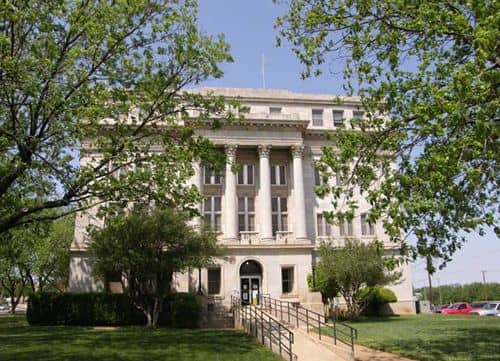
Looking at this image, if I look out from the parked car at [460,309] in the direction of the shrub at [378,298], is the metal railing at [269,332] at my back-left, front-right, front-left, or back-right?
front-left

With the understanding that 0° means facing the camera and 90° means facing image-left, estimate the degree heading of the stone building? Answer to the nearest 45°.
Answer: approximately 0°

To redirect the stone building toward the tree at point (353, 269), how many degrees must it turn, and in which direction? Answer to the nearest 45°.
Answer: approximately 45° to its left

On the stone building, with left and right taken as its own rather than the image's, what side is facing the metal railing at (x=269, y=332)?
front

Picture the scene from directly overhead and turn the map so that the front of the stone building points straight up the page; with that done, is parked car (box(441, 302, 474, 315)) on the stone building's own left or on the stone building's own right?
on the stone building's own left

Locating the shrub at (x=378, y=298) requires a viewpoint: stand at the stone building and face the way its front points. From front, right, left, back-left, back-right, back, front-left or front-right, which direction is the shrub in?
left

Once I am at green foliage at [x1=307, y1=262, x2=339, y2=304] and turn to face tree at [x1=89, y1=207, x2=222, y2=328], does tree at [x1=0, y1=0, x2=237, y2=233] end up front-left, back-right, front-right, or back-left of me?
front-left

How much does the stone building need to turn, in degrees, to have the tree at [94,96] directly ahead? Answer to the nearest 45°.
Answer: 0° — it already faces it

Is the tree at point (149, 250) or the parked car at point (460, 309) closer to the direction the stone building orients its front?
the tree

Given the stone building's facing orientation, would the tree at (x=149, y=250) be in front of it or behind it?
in front

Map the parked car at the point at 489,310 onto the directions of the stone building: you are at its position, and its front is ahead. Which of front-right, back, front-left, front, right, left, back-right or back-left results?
left
